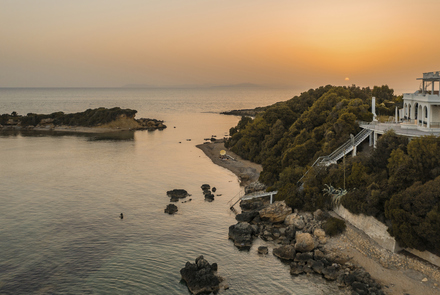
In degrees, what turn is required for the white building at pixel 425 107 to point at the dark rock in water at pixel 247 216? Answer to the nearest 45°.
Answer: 0° — it already faces it

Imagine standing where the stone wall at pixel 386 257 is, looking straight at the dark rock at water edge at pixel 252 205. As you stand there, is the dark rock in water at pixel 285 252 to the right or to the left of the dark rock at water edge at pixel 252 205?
left

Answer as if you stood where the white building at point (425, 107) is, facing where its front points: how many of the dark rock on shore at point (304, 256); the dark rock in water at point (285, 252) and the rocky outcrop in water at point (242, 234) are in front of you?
3

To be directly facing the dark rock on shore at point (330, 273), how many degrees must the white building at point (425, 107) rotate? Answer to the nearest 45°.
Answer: approximately 45° to its left

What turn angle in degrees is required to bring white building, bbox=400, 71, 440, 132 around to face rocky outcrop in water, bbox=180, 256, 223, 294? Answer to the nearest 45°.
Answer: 0° — it already faces it

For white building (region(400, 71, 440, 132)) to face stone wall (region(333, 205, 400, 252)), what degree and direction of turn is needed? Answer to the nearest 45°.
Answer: approximately 45° to its left

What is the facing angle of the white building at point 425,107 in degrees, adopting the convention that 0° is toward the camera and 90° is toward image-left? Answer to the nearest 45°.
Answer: approximately 45°
